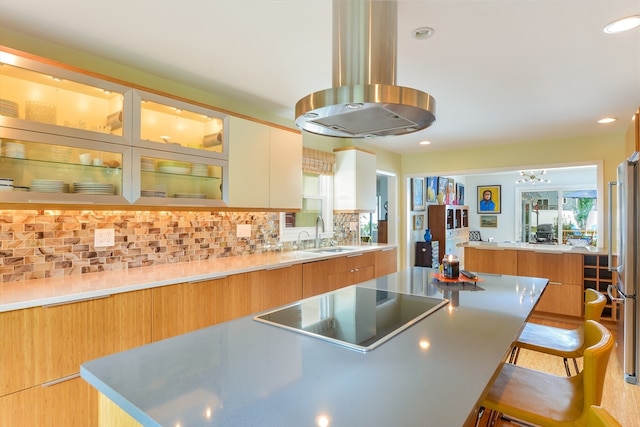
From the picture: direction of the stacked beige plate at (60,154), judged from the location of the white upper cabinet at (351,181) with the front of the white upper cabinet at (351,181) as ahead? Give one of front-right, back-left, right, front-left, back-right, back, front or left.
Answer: right

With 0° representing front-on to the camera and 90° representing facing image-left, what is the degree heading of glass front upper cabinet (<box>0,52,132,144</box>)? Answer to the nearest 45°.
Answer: approximately 315°

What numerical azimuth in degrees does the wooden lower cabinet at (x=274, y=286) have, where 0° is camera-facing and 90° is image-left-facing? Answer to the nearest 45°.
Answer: approximately 315°

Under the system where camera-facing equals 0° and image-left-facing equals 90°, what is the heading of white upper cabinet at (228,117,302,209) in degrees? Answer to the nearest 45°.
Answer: approximately 315°

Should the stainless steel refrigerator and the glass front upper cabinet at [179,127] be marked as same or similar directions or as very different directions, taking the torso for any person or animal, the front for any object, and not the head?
very different directions

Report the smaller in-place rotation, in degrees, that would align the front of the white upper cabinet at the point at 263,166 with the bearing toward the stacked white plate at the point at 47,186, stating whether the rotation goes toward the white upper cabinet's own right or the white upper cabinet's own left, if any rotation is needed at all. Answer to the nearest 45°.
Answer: approximately 90° to the white upper cabinet's own right

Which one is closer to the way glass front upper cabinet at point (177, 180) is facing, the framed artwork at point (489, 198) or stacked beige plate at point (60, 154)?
the framed artwork

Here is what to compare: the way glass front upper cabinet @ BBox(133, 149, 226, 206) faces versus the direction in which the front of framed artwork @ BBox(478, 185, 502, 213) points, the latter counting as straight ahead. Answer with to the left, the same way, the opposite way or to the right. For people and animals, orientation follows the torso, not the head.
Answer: to the left

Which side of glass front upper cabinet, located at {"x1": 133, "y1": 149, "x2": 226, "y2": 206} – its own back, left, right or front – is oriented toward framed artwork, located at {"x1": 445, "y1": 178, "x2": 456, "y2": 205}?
left

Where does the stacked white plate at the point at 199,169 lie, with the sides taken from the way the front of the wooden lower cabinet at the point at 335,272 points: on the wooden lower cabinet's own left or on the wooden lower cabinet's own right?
on the wooden lower cabinet's own right

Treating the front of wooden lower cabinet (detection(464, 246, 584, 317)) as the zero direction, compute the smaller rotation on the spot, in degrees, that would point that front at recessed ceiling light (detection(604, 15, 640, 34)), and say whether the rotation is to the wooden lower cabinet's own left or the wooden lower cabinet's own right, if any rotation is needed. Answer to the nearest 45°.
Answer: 0° — it already faces it

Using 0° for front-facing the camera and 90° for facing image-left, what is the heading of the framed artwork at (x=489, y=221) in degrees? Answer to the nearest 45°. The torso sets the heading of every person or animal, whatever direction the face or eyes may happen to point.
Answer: approximately 0°

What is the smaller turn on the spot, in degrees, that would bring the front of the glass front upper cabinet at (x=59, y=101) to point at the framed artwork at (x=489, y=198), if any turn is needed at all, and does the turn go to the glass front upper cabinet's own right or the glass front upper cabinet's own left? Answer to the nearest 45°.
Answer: approximately 45° to the glass front upper cabinet's own left

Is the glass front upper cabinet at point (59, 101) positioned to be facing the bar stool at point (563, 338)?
yes
